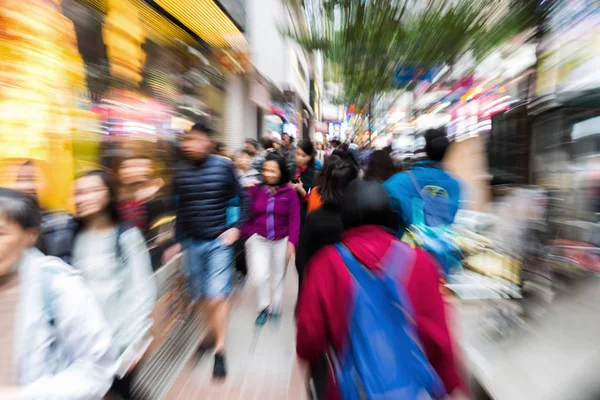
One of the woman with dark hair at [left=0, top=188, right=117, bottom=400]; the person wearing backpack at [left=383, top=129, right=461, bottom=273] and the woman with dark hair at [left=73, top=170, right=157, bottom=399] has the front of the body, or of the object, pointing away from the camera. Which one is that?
the person wearing backpack

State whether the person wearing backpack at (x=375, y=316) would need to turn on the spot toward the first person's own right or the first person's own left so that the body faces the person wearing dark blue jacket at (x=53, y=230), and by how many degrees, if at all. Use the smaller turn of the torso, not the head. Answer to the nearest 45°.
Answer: approximately 90° to the first person's own left

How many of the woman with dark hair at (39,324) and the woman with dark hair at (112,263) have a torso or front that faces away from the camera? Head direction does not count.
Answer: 0

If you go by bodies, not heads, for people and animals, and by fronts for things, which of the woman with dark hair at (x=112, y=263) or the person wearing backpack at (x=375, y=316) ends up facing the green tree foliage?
the person wearing backpack

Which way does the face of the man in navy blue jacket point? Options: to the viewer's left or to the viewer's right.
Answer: to the viewer's left

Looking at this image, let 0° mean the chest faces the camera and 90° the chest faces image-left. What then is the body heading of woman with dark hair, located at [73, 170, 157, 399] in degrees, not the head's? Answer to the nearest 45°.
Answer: approximately 45°

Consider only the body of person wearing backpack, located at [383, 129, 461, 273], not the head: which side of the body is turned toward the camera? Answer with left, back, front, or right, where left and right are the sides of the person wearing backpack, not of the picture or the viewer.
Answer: back

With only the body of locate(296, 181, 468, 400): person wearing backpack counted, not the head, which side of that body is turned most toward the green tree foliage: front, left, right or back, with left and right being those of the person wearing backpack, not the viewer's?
front

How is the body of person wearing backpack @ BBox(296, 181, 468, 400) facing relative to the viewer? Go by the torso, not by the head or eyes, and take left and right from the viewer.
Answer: facing away from the viewer

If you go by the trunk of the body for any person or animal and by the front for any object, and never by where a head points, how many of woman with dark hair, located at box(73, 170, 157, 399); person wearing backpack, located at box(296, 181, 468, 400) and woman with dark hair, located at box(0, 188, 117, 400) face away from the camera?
1

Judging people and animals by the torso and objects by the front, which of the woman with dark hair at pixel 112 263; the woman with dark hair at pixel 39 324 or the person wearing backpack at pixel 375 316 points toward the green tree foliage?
the person wearing backpack
